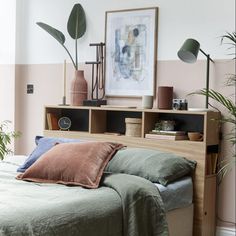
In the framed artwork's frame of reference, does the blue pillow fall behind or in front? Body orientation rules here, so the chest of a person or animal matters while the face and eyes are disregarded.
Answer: in front

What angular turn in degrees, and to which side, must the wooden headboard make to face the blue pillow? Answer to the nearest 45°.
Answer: approximately 45° to its right

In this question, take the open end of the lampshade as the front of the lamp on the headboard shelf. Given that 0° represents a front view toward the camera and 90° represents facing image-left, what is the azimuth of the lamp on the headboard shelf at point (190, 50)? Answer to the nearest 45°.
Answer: approximately 45°

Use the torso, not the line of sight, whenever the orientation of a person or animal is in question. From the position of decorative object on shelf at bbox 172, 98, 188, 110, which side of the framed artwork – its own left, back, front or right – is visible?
left

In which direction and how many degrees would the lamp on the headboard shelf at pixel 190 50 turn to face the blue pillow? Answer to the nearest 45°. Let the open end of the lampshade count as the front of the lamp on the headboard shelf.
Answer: approximately 45° to its right

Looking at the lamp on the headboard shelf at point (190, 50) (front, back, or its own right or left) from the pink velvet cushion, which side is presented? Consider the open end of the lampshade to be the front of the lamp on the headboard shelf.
front

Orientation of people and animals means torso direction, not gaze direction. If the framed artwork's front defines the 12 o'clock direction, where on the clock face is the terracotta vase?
The terracotta vase is roughly at 2 o'clock from the framed artwork.

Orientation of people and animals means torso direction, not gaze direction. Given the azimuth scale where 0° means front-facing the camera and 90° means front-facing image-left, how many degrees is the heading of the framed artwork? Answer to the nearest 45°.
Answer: approximately 45°

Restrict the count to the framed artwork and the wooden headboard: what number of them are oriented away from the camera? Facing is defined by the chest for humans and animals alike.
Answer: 0
